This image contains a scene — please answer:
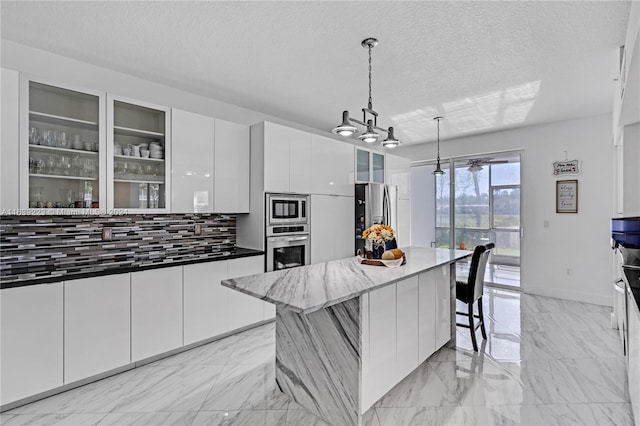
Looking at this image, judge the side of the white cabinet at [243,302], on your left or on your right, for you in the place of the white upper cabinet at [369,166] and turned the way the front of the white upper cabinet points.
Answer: on your right

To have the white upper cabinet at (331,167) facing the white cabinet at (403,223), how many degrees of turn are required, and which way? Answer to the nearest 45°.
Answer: approximately 90° to its left

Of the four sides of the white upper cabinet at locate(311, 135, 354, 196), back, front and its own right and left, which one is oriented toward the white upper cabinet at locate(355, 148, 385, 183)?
left

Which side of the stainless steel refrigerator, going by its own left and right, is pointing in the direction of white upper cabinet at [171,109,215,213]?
right

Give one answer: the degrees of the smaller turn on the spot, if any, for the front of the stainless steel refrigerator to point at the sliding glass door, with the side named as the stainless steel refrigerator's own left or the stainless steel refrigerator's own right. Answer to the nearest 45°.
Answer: approximately 90° to the stainless steel refrigerator's own left

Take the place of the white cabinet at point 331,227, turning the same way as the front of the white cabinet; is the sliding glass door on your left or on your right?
on your left

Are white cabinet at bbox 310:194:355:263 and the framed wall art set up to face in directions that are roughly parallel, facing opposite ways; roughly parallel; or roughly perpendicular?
roughly perpendicular
